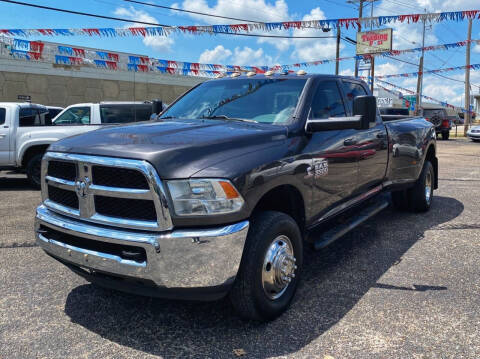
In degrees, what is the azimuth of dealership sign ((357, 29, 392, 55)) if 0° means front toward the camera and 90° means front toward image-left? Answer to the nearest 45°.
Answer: approximately 0°

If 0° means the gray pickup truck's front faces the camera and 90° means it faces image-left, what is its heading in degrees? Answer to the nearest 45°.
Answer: approximately 45°

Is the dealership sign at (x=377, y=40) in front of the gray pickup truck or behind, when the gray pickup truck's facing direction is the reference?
behind

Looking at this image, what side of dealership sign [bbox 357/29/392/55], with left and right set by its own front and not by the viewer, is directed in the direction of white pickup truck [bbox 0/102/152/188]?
front

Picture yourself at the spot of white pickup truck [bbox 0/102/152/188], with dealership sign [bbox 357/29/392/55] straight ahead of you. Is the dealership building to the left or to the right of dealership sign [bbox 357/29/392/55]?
left

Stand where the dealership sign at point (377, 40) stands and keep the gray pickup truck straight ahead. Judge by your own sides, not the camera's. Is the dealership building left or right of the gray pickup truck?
right

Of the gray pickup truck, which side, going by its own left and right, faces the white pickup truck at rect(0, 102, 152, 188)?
right

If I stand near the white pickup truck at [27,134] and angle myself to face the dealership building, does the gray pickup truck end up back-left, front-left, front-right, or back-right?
back-right

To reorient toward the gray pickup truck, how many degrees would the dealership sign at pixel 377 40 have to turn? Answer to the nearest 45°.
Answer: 0° — it already faces it

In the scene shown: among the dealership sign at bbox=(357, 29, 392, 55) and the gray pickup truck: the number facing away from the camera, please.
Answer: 0

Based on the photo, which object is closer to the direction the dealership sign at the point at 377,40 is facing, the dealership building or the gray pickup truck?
the gray pickup truck

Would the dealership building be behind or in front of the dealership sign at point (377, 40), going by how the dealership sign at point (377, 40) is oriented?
in front
